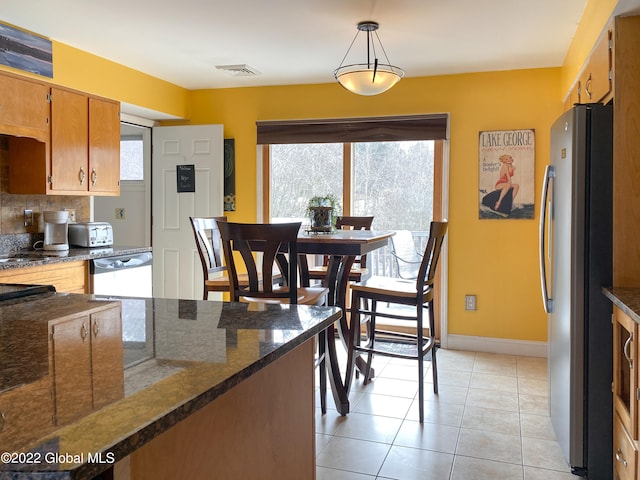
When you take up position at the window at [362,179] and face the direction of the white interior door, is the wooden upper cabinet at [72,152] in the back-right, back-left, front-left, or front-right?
front-left

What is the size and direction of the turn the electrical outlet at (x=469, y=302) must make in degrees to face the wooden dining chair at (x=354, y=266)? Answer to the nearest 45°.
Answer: approximately 45° to its right

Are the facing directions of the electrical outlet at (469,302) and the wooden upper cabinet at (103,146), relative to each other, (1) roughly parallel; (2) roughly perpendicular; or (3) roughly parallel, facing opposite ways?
roughly perpendicular

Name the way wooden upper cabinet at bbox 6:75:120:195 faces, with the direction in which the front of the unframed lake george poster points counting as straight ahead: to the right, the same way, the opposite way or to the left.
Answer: to the left

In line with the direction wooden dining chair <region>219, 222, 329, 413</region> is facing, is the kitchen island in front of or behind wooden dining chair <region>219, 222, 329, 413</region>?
behind

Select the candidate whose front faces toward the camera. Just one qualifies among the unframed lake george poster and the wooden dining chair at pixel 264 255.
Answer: the unframed lake george poster

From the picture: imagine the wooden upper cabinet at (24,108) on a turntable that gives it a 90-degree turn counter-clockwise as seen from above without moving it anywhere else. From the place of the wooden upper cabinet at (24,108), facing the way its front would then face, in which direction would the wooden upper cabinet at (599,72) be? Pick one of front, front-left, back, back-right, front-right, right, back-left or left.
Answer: right

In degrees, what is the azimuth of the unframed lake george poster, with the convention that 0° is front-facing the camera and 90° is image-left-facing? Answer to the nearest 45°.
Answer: approximately 0°

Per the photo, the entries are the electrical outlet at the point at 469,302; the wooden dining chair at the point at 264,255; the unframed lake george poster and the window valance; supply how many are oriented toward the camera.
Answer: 3

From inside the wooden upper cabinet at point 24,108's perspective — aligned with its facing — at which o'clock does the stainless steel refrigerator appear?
The stainless steel refrigerator is roughly at 12 o'clock from the wooden upper cabinet.

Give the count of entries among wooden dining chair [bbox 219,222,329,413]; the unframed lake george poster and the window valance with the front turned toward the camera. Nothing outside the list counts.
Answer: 2

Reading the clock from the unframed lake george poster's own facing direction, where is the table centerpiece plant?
The table centerpiece plant is roughly at 1 o'clock from the unframed lake george poster.

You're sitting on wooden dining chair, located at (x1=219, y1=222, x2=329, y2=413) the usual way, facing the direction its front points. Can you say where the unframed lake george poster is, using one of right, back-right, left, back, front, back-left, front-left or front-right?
front

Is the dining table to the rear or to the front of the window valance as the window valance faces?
to the front

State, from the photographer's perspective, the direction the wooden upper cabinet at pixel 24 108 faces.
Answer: facing the viewer and to the right of the viewer

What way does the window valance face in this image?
toward the camera

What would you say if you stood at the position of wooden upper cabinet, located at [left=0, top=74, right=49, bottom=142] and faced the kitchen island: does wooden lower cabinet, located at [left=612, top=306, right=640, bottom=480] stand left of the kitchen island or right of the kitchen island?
left

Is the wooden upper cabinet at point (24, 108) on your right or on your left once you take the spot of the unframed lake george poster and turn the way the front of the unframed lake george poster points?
on your right

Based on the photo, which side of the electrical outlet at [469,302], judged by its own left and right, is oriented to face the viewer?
front

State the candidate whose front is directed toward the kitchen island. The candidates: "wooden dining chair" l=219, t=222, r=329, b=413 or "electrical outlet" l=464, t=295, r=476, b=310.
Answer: the electrical outlet

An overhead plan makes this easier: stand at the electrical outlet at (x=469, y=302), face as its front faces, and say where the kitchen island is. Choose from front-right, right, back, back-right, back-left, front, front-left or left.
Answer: front
